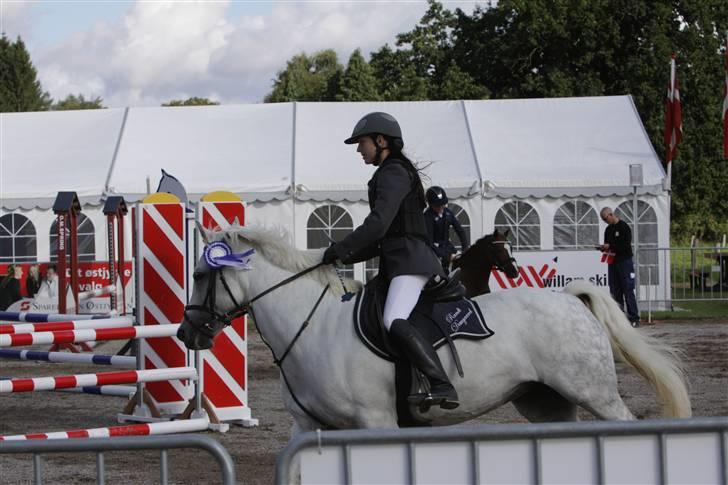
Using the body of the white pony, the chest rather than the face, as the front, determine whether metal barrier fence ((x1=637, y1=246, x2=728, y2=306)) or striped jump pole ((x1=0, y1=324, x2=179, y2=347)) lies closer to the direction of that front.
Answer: the striped jump pole

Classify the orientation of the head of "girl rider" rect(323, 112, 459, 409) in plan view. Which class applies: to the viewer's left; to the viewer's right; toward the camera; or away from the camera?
to the viewer's left

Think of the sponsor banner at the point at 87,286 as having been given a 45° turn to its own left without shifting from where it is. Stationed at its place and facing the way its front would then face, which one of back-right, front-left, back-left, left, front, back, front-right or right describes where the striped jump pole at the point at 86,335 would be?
front-right

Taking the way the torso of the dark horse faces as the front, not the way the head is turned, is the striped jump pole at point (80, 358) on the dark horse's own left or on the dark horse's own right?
on the dark horse's own right

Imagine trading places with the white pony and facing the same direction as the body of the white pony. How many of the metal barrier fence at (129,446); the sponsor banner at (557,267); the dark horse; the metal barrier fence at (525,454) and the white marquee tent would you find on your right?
3

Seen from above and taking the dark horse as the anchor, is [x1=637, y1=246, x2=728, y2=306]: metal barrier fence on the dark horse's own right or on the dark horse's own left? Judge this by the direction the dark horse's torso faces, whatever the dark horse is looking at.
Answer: on the dark horse's own left

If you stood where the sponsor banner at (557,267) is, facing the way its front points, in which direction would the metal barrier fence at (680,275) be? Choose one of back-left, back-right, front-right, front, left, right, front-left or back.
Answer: back-left

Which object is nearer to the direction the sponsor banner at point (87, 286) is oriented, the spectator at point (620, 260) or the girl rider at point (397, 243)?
the girl rider

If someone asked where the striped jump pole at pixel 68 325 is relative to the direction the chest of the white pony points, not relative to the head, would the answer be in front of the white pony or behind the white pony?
in front

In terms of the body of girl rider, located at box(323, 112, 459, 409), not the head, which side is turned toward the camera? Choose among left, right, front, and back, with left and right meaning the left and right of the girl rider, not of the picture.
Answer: left

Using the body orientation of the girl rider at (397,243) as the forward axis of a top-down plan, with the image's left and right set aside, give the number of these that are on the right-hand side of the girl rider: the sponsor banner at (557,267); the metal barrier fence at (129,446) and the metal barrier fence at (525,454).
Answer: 1

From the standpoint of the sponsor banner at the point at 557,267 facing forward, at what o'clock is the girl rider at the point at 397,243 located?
The girl rider is roughly at 12 o'clock from the sponsor banner.

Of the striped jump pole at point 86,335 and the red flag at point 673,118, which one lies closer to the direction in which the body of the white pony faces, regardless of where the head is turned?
the striped jump pole

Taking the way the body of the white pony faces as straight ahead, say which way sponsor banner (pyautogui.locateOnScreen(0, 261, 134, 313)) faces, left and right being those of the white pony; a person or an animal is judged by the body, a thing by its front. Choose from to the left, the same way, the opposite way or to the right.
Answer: to the left

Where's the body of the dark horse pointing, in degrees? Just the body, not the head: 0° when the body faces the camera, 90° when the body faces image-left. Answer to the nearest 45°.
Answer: approximately 315°

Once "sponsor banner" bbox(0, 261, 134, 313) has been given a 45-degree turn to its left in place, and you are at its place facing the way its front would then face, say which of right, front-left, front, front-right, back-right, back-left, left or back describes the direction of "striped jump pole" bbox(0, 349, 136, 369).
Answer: front-right
